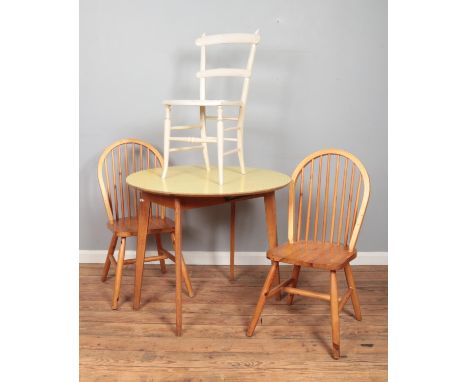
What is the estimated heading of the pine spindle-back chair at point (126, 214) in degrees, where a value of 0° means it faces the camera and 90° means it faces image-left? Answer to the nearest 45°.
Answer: approximately 315°
